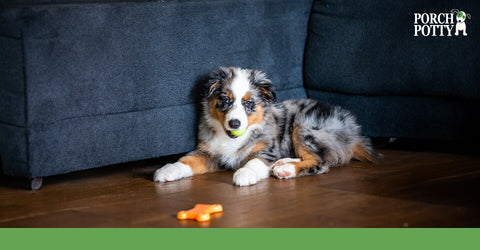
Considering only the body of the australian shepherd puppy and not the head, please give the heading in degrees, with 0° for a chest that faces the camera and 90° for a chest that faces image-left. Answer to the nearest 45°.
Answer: approximately 45°

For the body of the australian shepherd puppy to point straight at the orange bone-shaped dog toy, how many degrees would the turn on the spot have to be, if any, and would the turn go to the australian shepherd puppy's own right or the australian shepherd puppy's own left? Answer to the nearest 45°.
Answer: approximately 45° to the australian shepherd puppy's own left

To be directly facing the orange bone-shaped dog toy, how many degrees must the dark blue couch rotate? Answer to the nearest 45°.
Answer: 0° — it already faces it
